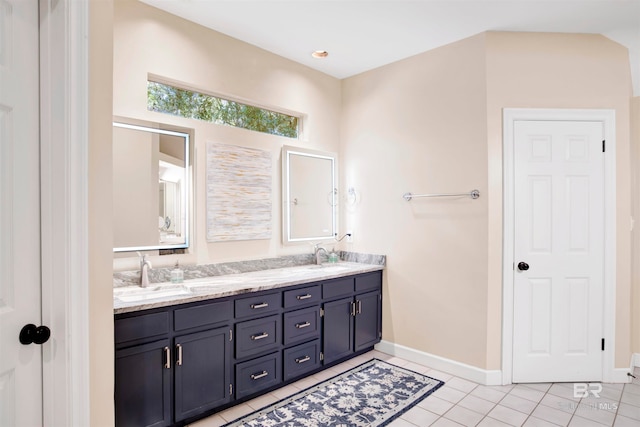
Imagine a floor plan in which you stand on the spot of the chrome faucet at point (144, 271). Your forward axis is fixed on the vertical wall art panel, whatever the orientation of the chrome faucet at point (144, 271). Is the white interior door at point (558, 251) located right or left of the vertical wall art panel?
right

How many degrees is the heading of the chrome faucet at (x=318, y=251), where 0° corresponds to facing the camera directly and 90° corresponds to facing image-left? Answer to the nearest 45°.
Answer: approximately 315°

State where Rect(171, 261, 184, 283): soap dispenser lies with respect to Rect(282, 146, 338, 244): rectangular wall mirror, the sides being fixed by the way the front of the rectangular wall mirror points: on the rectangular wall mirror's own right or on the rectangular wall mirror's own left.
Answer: on the rectangular wall mirror's own right

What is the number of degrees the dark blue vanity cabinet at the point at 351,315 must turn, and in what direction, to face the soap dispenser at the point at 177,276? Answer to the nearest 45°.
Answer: approximately 90° to its right

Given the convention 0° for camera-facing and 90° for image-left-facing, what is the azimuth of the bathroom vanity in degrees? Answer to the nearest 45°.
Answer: approximately 315°

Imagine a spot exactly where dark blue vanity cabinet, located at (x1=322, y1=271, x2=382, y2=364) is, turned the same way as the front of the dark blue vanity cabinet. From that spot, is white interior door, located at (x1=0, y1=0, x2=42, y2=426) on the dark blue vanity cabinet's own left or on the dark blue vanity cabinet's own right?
on the dark blue vanity cabinet's own right

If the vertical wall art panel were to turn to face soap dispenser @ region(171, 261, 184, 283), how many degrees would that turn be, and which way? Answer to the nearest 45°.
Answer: approximately 90° to its right
